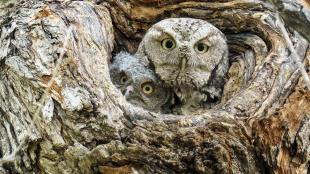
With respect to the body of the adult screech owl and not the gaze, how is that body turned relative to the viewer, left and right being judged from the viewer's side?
facing the viewer

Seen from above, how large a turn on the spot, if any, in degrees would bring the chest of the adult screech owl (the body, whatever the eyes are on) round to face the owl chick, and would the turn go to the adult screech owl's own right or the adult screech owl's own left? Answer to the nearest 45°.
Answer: approximately 90° to the adult screech owl's own right
